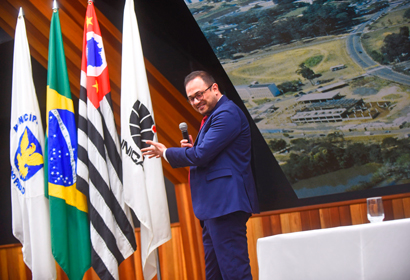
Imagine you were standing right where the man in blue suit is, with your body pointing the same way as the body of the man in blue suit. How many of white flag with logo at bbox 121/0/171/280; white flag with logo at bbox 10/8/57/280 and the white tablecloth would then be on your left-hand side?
1

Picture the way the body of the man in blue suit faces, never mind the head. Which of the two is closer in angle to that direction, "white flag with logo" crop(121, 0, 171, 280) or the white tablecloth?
the white flag with logo

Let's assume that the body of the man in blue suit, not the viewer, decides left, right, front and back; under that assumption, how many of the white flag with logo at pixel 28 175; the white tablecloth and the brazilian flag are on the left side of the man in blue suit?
1

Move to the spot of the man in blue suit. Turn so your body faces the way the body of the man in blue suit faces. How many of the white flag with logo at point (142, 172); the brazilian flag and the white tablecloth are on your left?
1

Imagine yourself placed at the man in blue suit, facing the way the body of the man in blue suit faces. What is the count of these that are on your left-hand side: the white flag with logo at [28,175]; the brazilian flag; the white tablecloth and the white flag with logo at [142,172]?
1

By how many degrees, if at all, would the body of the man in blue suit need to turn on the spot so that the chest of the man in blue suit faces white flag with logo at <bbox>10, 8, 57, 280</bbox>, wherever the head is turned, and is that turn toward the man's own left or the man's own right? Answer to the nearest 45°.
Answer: approximately 45° to the man's own right

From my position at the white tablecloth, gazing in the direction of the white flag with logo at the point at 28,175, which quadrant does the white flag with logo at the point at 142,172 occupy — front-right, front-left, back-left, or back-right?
front-right

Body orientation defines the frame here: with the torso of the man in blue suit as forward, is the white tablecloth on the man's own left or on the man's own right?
on the man's own left

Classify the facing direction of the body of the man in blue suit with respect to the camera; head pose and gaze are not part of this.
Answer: to the viewer's left

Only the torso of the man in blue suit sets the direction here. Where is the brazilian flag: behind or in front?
in front

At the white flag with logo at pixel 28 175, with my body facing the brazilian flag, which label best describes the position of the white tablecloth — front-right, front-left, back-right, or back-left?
front-right

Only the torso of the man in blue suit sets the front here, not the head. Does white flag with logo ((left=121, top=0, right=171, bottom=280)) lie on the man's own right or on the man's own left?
on the man's own right
